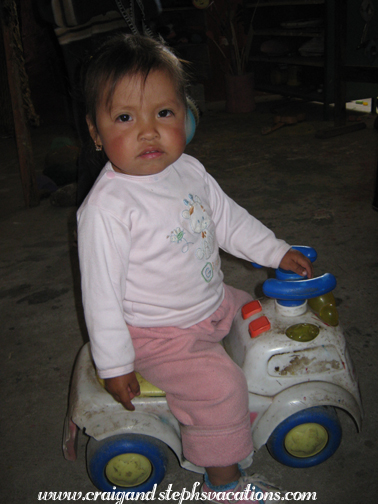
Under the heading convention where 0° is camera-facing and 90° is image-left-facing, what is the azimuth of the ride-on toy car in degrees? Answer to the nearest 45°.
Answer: approximately 270°

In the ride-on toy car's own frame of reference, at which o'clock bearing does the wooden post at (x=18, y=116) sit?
The wooden post is roughly at 8 o'clock from the ride-on toy car.
